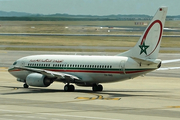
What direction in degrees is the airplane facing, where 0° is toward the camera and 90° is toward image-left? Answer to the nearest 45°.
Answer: approximately 135°
